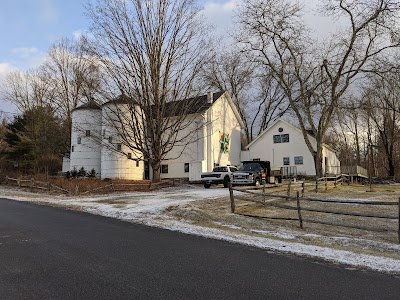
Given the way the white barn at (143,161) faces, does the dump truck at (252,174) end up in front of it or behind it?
in front

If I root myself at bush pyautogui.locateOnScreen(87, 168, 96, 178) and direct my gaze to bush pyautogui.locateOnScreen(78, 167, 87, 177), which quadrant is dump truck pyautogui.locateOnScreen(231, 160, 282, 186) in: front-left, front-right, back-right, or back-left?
back-left

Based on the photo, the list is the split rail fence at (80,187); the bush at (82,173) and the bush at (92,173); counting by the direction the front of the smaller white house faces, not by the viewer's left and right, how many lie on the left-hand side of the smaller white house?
0

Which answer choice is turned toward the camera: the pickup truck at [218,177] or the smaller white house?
the smaller white house

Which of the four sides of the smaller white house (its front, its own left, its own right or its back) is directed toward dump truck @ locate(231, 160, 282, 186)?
front

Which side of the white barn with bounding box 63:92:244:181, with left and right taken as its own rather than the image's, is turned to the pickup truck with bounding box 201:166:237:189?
front

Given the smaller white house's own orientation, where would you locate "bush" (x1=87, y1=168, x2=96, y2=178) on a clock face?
The bush is roughly at 2 o'clock from the smaller white house.

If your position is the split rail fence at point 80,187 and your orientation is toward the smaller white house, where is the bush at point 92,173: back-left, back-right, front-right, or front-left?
front-left

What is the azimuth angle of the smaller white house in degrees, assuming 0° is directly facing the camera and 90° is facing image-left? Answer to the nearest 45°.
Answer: approximately 0°

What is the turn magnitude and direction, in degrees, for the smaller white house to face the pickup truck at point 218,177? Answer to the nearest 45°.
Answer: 0° — it already faces it

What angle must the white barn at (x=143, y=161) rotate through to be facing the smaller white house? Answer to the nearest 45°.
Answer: approximately 45° to its left

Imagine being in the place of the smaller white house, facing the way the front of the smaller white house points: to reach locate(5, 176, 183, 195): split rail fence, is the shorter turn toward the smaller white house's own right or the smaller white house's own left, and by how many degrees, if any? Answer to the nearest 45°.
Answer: approximately 45° to the smaller white house's own right

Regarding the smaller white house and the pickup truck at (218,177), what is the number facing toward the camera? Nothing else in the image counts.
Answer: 1

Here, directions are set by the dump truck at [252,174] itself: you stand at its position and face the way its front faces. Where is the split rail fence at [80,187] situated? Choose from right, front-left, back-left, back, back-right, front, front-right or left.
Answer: front-right

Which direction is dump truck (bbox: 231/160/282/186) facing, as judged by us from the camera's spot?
facing the viewer and to the left of the viewer
